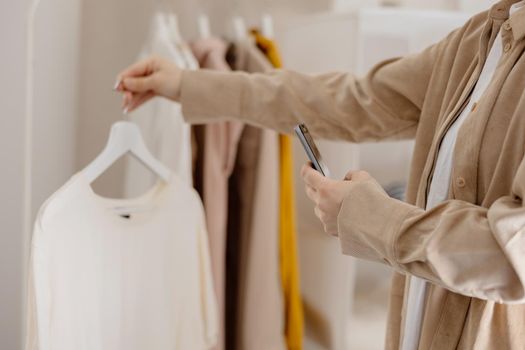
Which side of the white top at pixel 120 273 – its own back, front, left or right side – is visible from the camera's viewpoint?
front

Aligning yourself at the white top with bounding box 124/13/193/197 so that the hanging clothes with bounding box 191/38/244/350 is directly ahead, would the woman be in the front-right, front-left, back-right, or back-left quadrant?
front-right

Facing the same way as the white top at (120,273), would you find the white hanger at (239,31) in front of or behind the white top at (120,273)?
behind

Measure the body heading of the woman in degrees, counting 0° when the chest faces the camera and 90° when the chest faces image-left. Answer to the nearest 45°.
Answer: approximately 45°

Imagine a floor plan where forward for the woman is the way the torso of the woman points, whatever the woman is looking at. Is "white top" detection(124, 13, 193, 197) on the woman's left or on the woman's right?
on the woman's right
